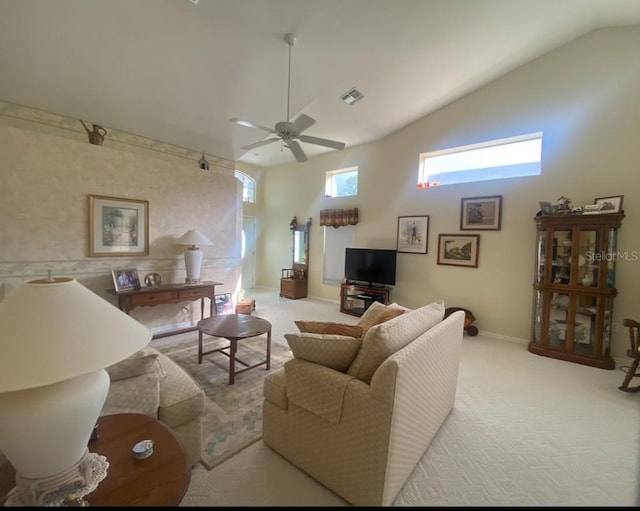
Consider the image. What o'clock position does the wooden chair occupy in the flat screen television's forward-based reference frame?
The wooden chair is roughly at 9 o'clock from the flat screen television.

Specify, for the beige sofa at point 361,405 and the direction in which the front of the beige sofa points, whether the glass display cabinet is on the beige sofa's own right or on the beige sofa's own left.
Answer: on the beige sofa's own right

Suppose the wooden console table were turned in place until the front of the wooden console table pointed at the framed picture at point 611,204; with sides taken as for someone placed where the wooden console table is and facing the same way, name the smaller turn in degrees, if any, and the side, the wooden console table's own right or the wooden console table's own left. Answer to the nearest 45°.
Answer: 0° — it already faces it

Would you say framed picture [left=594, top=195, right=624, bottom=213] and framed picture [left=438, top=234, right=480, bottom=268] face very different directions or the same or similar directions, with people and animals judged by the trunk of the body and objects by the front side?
same or similar directions

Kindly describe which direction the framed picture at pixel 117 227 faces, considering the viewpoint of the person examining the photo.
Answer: facing the viewer and to the right of the viewer

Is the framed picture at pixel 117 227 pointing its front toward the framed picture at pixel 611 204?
yes

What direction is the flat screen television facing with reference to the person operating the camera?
facing the viewer and to the left of the viewer

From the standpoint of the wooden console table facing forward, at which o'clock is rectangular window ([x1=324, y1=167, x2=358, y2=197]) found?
The rectangular window is roughly at 10 o'clock from the wooden console table.

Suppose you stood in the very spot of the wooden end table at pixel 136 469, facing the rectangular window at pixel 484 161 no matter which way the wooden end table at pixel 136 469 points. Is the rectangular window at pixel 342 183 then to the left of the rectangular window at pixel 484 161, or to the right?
left

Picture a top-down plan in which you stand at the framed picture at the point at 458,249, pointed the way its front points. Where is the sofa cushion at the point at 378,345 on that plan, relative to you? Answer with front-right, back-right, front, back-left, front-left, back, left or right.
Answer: front-left

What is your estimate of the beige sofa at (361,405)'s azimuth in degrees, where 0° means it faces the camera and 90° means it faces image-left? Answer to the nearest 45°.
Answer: approximately 135°

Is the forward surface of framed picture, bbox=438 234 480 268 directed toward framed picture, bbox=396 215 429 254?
no

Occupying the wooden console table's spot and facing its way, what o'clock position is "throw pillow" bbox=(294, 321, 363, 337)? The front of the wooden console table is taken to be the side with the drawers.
The throw pillow is roughly at 1 o'clock from the wooden console table.

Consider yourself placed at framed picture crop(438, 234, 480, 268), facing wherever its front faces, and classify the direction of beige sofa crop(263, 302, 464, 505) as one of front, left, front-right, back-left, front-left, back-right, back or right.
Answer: front-left

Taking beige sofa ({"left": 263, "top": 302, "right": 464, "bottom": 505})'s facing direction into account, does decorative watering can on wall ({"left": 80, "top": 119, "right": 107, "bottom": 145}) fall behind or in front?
in front

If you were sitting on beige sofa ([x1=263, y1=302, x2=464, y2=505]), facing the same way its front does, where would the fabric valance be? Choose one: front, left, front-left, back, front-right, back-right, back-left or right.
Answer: front-right

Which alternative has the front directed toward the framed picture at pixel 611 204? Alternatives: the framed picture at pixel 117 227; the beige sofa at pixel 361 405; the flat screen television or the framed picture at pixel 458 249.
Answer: the framed picture at pixel 117 227

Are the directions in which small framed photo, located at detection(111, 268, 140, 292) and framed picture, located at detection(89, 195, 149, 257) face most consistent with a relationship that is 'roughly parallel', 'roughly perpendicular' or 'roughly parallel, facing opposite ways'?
roughly parallel

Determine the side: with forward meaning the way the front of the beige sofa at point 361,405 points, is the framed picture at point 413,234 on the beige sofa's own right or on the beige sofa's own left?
on the beige sofa's own right

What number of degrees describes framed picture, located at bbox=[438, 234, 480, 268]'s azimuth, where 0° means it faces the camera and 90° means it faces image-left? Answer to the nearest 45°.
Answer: approximately 45°
